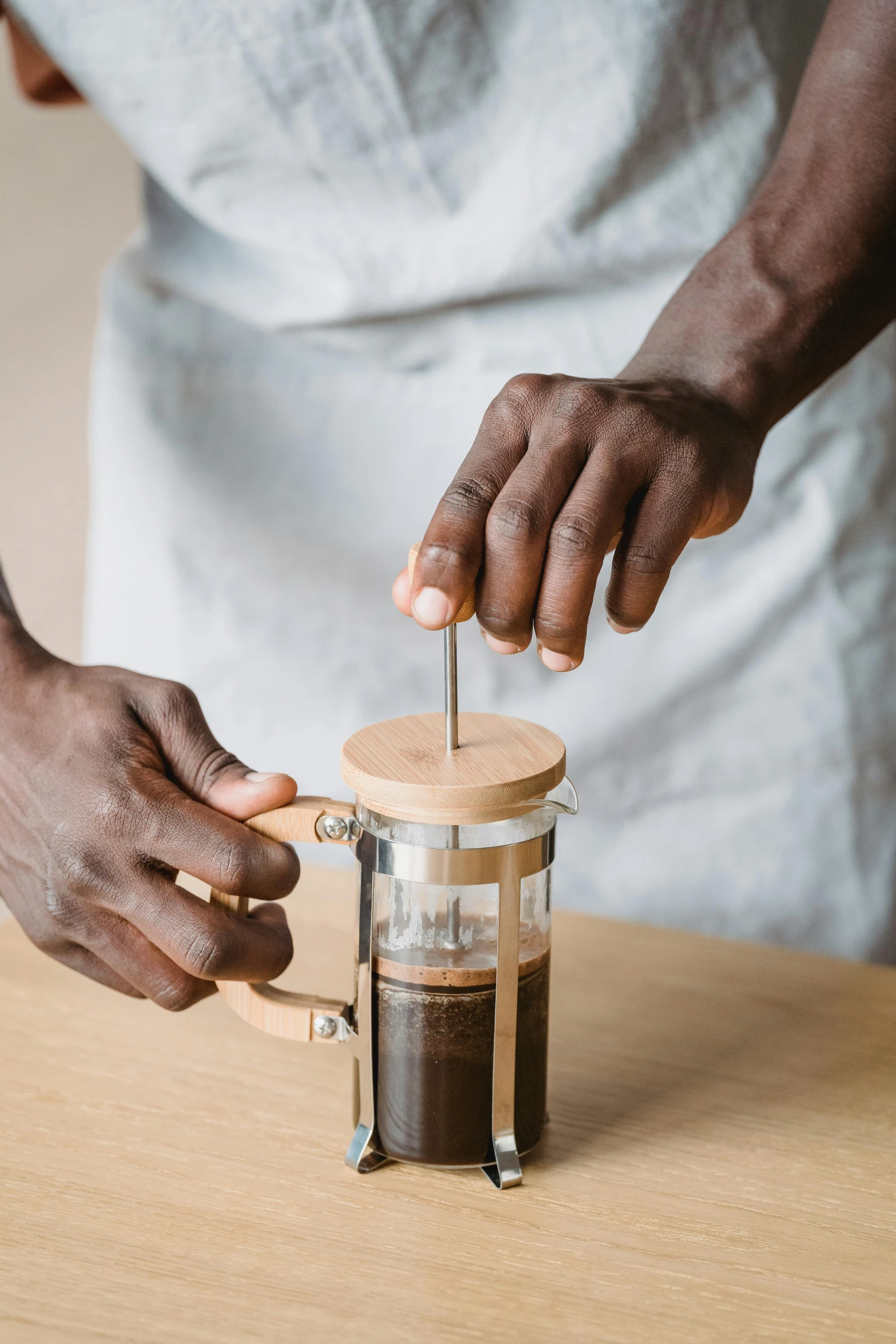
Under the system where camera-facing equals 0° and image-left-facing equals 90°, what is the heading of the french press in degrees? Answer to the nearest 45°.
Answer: approximately 270°
